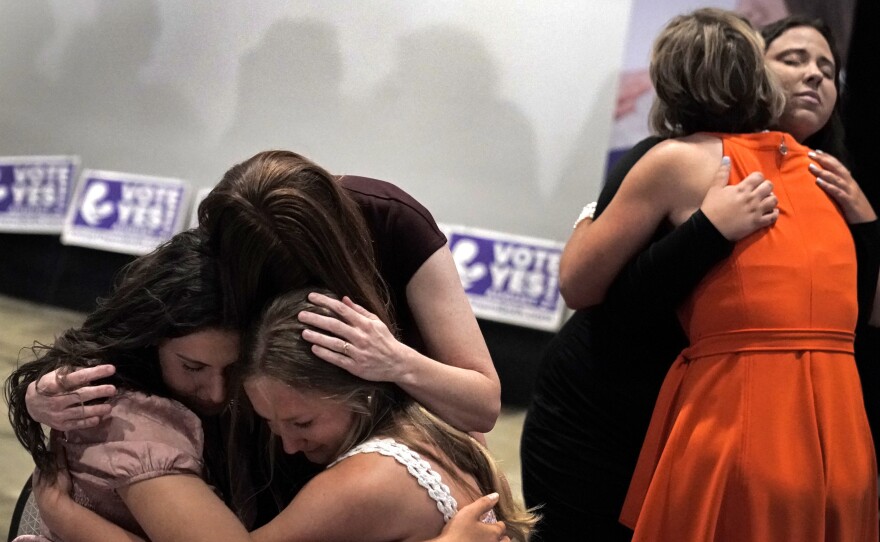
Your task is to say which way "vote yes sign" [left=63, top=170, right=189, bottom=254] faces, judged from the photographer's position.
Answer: facing the viewer

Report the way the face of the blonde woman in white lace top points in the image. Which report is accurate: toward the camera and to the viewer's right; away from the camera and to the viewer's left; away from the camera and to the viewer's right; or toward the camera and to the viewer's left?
toward the camera and to the viewer's left

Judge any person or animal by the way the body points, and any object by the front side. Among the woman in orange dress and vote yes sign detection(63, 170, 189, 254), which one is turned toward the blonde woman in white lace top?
the vote yes sign

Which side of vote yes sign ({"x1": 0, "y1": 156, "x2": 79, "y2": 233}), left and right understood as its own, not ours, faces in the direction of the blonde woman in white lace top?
front

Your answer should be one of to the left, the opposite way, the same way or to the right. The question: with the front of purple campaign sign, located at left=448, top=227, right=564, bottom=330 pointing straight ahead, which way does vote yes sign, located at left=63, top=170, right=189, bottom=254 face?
the same way

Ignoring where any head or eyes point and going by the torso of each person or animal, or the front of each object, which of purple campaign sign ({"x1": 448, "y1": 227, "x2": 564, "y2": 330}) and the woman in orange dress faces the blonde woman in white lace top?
the purple campaign sign

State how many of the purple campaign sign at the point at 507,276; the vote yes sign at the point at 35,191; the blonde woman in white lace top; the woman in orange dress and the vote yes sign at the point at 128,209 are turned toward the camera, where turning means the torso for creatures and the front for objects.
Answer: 3

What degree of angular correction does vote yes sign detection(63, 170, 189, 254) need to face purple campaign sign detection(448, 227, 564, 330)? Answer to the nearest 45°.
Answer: approximately 90° to its left

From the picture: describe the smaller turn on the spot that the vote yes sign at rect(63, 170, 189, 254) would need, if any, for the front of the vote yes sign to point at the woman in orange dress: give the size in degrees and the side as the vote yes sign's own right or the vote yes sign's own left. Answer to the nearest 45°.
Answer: approximately 45° to the vote yes sign's own left

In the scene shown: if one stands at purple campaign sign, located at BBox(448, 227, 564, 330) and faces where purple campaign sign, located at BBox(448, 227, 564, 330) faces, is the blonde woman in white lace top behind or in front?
in front

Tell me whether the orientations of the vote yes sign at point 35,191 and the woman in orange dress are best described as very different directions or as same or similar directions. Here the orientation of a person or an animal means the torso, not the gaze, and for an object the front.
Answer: very different directions

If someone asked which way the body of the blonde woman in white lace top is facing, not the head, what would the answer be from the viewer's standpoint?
to the viewer's left

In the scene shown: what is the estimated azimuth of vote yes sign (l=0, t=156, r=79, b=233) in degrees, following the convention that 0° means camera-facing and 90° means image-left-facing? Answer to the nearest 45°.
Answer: approximately 0°

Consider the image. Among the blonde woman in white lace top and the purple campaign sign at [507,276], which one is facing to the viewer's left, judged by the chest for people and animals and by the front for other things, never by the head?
the blonde woman in white lace top

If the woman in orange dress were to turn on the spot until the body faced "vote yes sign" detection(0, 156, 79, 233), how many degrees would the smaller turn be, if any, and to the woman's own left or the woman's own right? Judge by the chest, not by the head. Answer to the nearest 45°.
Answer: approximately 45° to the woman's own left

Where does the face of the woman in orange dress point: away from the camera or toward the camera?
away from the camera

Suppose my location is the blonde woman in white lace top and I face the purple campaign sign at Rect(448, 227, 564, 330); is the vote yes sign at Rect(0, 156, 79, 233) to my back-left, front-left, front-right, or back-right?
front-left

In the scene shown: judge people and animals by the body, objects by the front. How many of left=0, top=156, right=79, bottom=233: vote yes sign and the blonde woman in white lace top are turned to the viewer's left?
1

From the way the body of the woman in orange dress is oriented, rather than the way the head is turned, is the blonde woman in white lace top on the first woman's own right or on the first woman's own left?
on the first woman's own left
